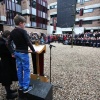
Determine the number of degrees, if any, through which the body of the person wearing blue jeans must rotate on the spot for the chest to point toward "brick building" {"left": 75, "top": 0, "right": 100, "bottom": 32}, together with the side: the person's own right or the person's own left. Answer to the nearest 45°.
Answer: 0° — they already face it

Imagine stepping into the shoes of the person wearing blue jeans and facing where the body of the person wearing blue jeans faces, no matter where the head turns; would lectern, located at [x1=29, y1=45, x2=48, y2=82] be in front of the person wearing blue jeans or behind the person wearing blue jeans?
in front

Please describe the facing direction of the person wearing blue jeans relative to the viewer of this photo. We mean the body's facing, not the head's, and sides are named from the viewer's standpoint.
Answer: facing away from the viewer and to the right of the viewer
